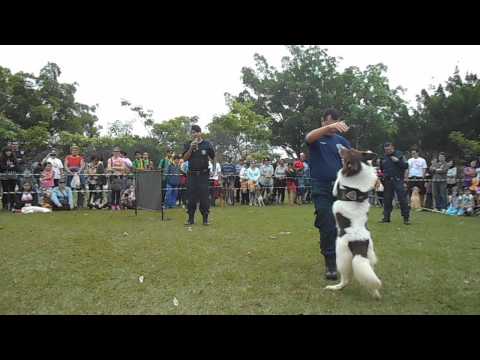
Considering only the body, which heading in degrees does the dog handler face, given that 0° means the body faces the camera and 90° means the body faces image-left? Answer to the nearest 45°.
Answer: approximately 315°

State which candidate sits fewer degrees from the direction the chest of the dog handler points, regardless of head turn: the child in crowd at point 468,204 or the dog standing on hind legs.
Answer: the dog standing on hind legs

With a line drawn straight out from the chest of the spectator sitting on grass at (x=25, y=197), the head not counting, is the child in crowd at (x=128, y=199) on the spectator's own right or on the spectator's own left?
on the spectator's own left

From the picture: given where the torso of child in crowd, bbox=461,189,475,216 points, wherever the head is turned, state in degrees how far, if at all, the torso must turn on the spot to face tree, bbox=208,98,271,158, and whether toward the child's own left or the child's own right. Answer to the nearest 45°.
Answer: approximately 135° to the child's own right

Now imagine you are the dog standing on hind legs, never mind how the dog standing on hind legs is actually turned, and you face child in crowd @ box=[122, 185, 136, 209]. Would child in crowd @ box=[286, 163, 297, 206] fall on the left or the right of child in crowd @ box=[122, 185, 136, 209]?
right

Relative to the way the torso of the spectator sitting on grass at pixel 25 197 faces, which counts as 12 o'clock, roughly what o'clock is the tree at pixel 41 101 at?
The tree is roughly at 6 o'clock from the spectator sitting on grass.

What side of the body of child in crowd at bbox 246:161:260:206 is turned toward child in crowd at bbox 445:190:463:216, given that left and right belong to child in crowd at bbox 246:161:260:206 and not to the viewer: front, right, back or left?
left
